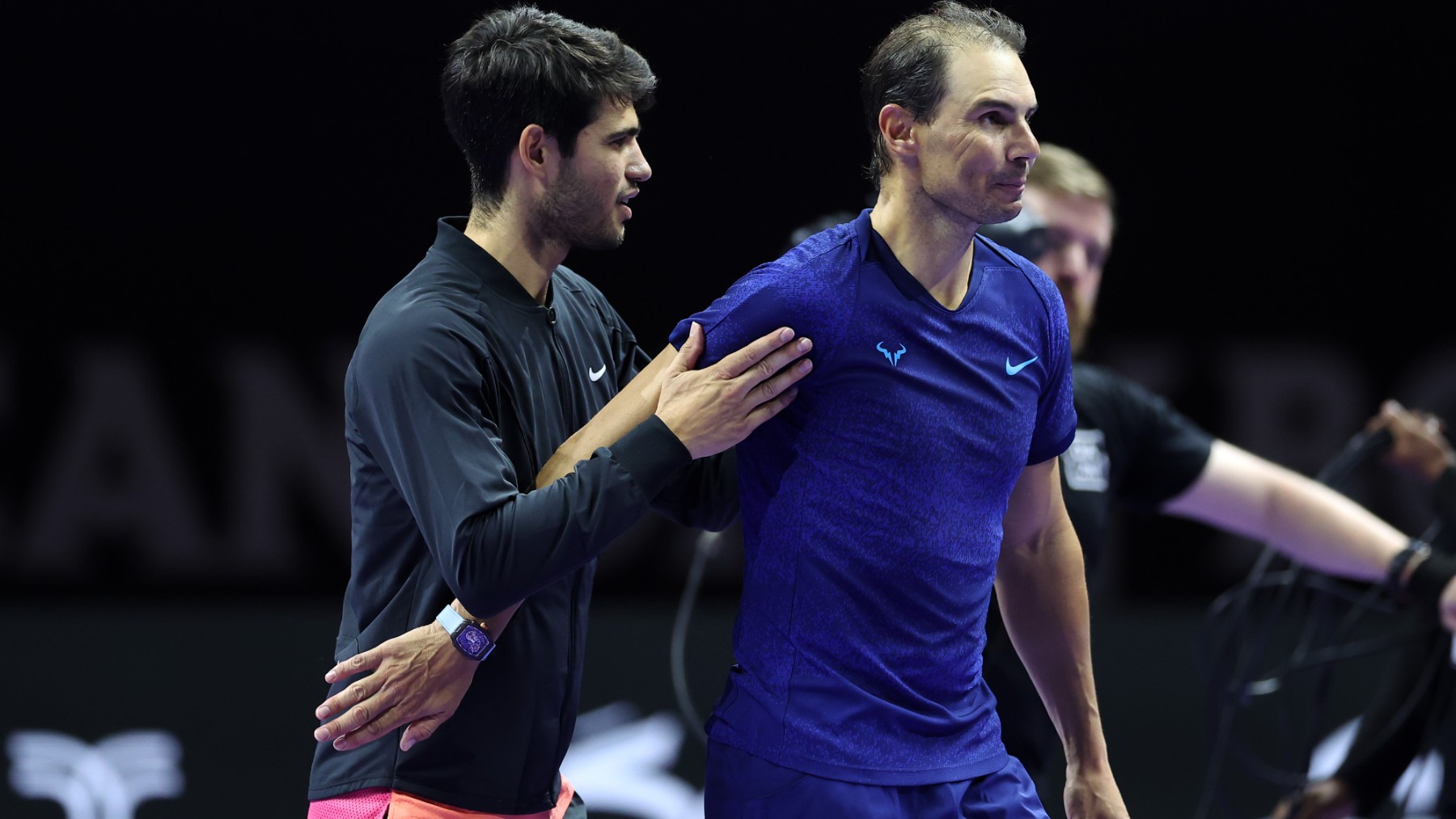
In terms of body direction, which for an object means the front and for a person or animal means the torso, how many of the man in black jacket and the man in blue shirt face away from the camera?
0

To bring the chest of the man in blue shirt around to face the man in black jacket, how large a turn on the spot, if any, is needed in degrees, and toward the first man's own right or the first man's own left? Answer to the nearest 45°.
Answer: approximately 135° to the first man's own right

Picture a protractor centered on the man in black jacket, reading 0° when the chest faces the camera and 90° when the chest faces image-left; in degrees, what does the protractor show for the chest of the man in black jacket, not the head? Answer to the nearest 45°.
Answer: approximately 315°

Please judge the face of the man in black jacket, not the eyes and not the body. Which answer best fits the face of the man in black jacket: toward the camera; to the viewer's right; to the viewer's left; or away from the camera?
to the viewer's right

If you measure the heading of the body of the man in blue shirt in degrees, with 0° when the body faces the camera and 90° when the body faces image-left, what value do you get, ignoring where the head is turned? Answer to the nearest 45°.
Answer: approximately 315°

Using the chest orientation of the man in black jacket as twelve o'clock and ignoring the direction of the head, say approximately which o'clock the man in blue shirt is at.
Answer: The man in blue shirt is roughly at 11 o'clock from the man in black jacket.
